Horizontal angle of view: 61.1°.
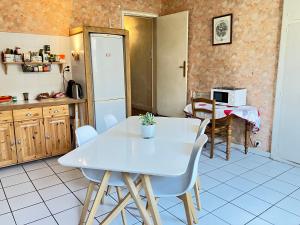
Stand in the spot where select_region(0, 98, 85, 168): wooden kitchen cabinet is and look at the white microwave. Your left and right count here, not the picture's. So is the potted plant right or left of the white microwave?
right

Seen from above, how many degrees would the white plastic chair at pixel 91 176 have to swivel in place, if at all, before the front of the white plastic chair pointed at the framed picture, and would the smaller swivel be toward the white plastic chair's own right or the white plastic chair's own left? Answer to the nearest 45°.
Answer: approximately 90° to the white plastic chair's own left

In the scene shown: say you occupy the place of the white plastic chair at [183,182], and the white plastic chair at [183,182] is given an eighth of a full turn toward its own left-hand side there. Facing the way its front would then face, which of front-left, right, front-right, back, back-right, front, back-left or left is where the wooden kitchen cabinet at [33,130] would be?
right

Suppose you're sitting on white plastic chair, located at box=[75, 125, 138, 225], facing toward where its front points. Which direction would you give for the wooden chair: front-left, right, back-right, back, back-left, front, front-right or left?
left

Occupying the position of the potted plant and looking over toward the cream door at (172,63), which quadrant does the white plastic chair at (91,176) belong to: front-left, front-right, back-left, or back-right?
back-left

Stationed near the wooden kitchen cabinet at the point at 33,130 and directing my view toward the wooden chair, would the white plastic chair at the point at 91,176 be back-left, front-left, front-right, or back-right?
front-right

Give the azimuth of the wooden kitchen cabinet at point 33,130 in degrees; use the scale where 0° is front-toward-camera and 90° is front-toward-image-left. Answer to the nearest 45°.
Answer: approximately 315°

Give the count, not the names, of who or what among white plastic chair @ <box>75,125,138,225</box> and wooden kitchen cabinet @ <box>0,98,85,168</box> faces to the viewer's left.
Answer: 0

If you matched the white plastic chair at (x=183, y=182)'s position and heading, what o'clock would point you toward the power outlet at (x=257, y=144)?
The power outlet is roughly at 4 o'clock from the white plastic chair.

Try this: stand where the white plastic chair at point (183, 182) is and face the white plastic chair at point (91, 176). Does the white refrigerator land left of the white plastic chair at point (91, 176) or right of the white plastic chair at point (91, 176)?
right

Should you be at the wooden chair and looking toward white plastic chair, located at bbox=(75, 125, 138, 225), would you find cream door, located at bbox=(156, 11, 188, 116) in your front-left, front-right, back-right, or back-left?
back-right

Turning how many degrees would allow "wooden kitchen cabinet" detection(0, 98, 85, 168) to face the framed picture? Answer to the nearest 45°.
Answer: approximately 45° to its left

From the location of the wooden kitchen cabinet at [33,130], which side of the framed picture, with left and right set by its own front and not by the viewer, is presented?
front

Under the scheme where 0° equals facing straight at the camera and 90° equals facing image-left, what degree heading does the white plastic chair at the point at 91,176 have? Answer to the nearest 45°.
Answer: approximately 315°

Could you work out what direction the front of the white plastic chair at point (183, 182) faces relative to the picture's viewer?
facing to the left of the viewer

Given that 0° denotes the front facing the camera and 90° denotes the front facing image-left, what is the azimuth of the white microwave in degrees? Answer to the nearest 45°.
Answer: approximately 45°

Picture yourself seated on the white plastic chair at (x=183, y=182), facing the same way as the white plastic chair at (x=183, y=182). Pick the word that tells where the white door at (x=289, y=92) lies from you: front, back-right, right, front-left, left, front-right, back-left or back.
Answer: back-right
